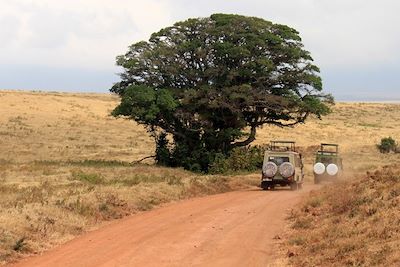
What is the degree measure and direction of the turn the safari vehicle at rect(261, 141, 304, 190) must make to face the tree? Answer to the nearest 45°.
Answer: approximately 45° to its left

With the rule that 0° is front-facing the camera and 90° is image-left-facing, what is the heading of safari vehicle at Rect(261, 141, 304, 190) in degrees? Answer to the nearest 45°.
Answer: approximately 180°
